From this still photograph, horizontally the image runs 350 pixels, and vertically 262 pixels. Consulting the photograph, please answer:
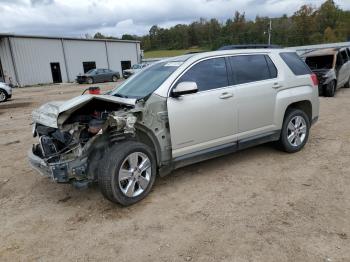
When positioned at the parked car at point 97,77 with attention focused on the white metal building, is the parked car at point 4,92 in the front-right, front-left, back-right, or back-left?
back-left

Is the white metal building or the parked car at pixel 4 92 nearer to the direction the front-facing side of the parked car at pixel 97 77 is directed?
the parked car

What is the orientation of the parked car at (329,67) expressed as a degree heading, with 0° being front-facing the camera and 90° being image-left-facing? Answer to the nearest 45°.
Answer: approximately 45°

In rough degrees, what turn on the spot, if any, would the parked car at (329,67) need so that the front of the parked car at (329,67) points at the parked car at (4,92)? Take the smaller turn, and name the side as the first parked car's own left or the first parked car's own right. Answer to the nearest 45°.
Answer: approximately 45° to the first parked car's own right

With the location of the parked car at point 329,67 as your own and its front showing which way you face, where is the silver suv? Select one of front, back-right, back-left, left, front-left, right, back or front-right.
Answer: front-left

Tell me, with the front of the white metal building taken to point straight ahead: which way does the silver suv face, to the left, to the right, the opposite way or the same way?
to the right

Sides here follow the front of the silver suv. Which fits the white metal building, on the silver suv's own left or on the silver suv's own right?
on the silver suv's own right

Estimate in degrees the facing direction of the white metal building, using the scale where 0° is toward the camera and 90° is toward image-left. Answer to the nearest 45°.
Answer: approximately 315°

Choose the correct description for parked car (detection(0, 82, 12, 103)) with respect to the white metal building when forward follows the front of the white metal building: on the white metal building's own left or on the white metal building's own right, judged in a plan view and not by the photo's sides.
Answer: on the white metal building's own right

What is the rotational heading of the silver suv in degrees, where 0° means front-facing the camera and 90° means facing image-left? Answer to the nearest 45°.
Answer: approximately 45°

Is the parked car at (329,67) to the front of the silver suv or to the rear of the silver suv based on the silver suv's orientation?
to the rear

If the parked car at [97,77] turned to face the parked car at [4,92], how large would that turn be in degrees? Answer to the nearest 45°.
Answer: approximately 45° to its left

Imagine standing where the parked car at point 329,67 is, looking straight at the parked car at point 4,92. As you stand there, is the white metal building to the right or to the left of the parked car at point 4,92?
right

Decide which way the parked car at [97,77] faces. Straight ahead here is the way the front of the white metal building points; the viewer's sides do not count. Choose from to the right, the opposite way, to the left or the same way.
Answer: to the right

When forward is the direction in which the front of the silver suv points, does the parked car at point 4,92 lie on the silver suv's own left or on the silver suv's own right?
on the silver suv's own right
